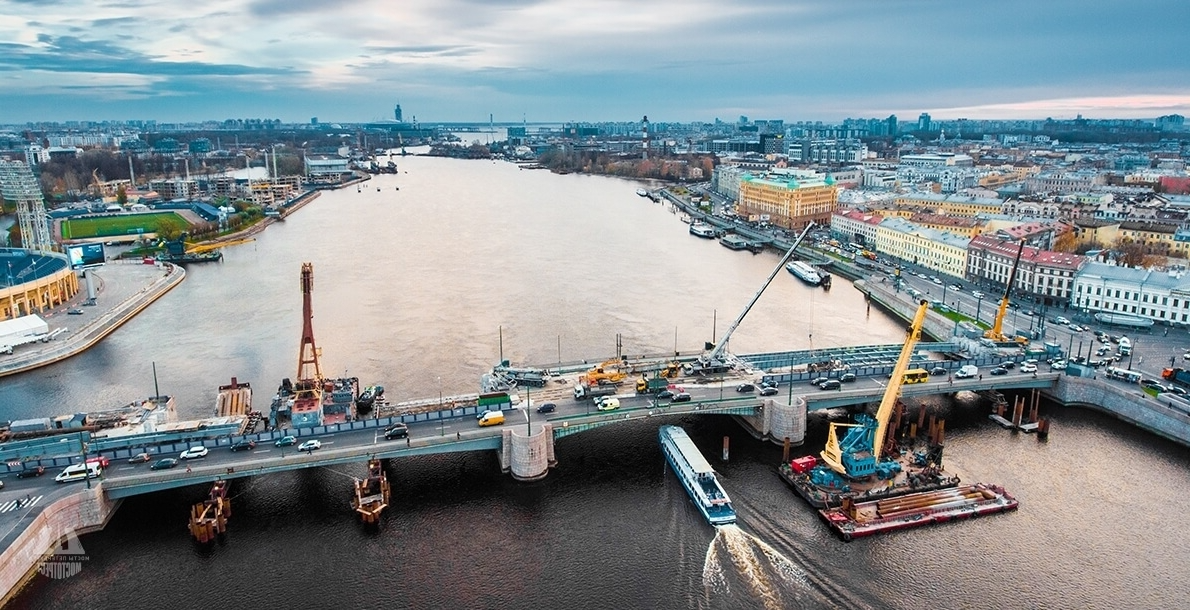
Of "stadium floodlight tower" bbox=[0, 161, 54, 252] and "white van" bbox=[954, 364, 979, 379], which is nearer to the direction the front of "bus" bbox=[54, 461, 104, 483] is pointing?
the stadium floodlight tower

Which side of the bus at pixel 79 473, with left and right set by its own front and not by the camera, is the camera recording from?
left
